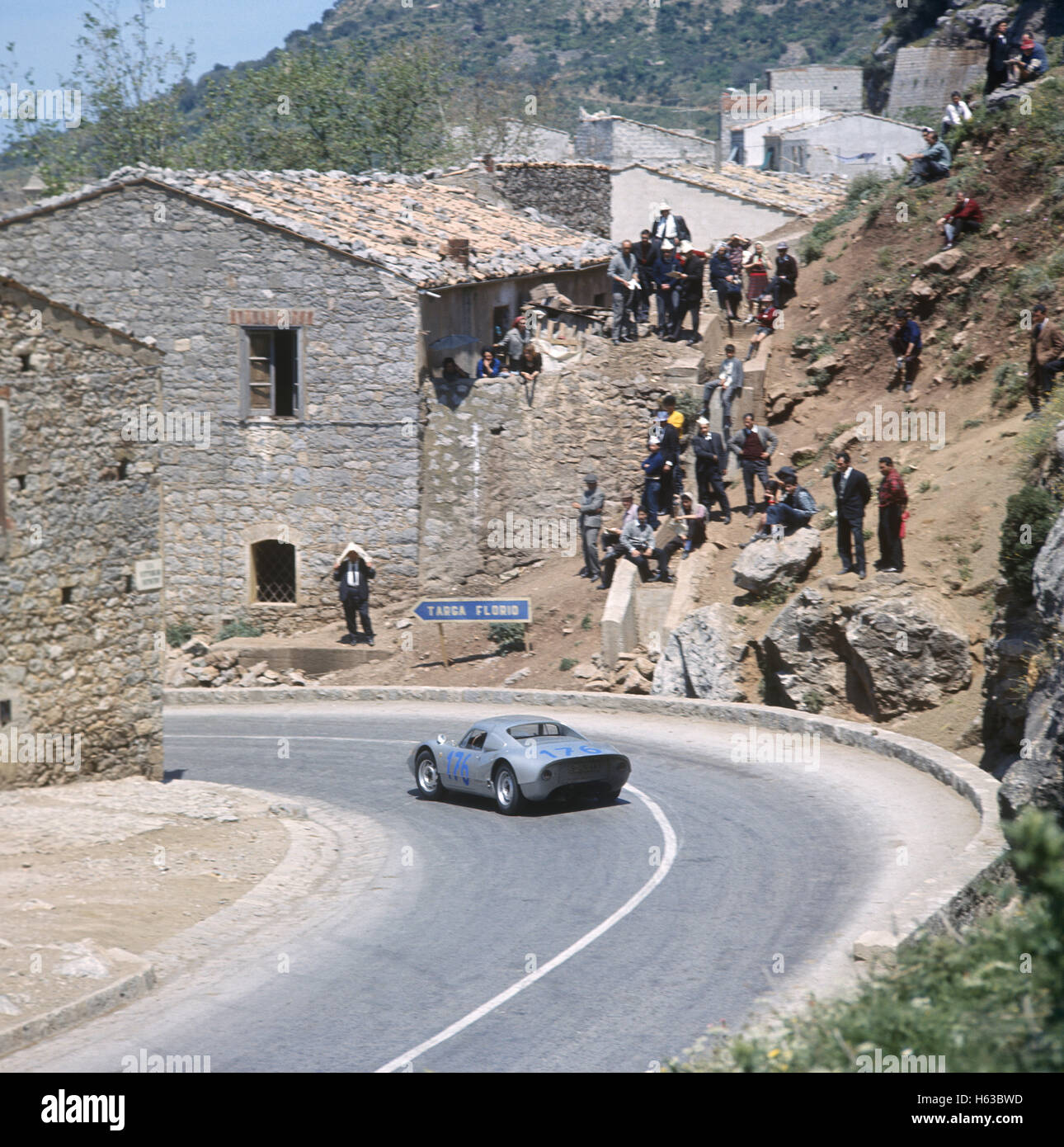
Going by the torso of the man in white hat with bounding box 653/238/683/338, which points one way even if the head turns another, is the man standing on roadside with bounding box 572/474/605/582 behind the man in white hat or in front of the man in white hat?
in front

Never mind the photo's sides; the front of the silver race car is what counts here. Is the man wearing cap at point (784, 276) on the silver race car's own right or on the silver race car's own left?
on the silver race car's own right

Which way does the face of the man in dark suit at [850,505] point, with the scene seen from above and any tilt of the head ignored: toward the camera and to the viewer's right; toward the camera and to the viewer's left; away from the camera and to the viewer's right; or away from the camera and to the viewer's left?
toward the camera and to the viewer's left

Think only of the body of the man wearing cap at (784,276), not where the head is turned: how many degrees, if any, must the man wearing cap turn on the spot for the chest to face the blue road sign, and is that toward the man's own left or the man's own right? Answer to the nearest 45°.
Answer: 0° — they already face it

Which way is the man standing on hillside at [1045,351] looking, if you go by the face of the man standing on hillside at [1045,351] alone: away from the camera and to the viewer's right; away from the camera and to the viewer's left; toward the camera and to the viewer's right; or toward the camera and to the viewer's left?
toward the camera and to the viewer's left

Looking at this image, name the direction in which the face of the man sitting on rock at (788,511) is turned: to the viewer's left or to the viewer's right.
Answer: to the viewer's left

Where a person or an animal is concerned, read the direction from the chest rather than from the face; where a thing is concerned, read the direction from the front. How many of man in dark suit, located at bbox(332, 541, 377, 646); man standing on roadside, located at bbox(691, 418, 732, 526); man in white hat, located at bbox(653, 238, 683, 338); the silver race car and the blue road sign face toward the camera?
4

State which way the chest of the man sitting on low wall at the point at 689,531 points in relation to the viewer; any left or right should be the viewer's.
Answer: facing the viewer and to the left of the viewer

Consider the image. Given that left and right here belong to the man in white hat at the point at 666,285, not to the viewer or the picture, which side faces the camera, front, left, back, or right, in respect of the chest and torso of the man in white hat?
front

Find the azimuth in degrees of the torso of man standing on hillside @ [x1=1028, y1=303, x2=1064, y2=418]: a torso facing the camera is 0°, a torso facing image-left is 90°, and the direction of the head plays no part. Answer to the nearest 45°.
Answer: approximately 45°

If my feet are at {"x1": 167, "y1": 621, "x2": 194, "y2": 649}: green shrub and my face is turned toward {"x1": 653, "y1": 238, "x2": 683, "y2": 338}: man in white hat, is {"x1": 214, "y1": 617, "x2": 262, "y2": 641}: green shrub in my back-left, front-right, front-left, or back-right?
front-right

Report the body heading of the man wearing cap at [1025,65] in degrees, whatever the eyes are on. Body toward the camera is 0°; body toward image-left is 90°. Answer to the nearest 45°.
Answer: approximately 45°

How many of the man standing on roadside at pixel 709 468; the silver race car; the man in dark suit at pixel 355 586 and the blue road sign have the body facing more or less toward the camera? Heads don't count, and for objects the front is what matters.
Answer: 3
